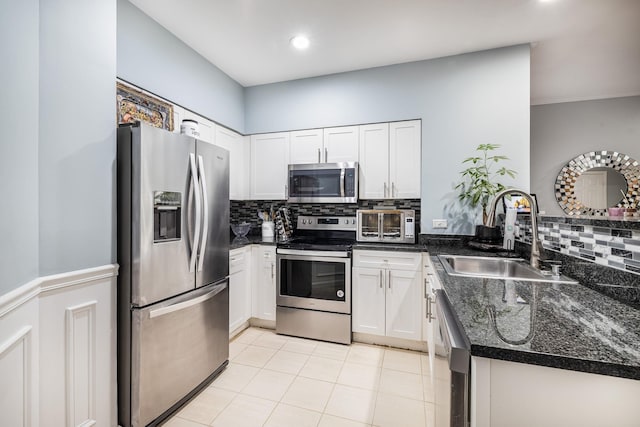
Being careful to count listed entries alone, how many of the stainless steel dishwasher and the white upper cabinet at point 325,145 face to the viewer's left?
1

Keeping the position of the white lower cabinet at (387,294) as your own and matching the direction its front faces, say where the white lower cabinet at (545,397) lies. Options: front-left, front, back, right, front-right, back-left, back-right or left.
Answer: front

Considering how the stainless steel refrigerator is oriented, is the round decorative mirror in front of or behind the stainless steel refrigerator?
in front

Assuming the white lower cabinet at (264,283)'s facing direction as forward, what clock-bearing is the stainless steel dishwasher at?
The stainless steel dishwasher is roughly at 10 o'clock from the white lower cabinet.

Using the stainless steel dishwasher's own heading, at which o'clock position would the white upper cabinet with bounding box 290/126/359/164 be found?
The white upper cabinet is roughly at 2 o'clock from the stainless steel dishwasher.

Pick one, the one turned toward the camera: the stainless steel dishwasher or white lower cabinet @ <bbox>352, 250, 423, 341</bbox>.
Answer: the white lower cabinet

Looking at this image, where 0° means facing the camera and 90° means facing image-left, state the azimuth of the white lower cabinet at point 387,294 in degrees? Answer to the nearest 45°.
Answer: approximately 0°

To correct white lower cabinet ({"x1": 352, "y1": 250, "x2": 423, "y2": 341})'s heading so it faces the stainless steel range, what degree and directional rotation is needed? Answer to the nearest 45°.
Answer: approximately 90° to its right

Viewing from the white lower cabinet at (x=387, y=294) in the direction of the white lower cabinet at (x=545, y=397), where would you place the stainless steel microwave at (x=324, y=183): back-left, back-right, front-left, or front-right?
back-right

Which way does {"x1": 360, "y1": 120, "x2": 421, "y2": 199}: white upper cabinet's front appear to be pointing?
toward the camera

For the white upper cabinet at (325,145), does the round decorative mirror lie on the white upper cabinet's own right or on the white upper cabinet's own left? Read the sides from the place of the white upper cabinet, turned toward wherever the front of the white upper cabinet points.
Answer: on the white upper cabinet's own left

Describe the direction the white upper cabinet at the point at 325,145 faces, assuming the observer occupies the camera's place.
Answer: facing the viewer
